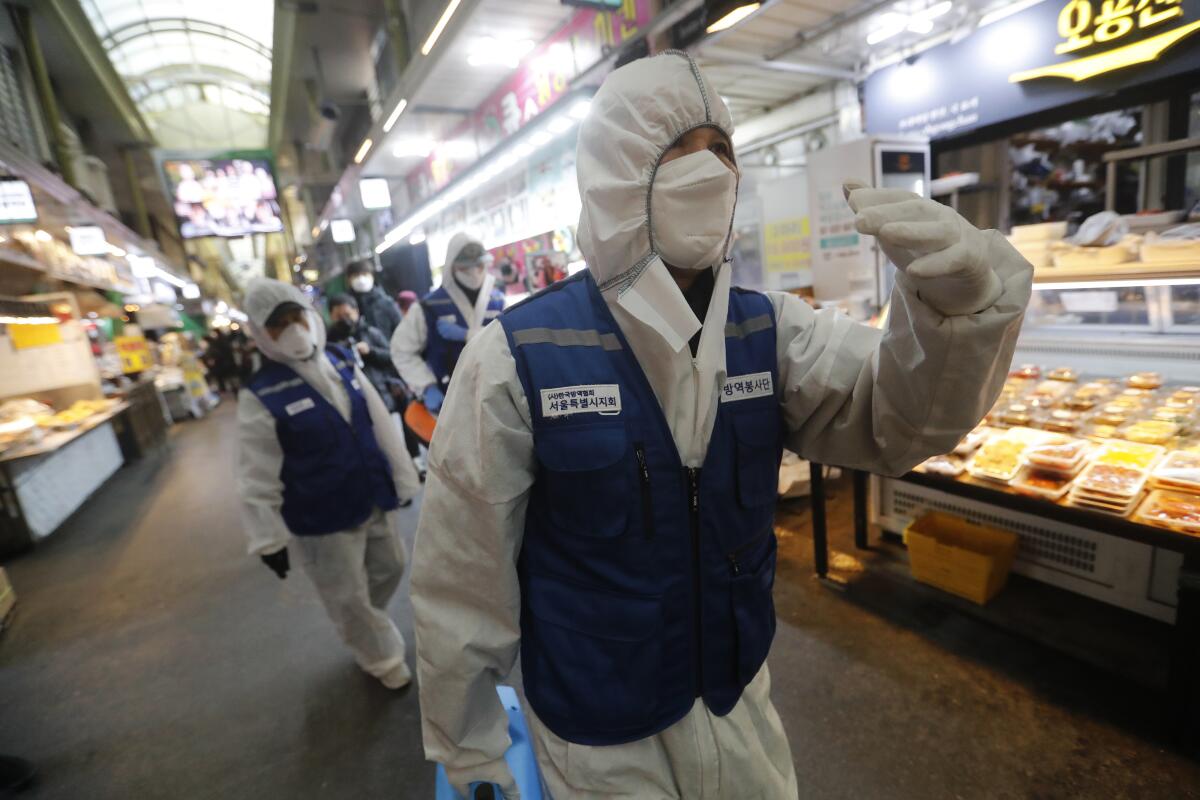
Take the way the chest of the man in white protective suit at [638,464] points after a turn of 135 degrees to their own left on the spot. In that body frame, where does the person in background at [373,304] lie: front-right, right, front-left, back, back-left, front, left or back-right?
front-left

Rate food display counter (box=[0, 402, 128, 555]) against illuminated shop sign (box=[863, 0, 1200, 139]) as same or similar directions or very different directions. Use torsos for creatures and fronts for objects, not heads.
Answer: very different directions

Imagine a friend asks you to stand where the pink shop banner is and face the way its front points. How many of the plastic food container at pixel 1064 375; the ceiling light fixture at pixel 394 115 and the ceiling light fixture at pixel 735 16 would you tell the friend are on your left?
2

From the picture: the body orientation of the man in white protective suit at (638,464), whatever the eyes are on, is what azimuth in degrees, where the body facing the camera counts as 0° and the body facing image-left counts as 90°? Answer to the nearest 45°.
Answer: approximately 315°

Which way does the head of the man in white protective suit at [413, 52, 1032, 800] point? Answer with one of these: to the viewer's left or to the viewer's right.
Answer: to the viewer's right

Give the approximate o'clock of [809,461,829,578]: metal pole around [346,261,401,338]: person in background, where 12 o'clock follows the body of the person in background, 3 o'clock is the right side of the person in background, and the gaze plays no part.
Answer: The metal pole is roughly at 11 o'clock from the person in background.

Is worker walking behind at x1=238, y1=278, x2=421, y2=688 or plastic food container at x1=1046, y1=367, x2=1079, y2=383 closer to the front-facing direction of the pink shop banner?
the worker walking behind
